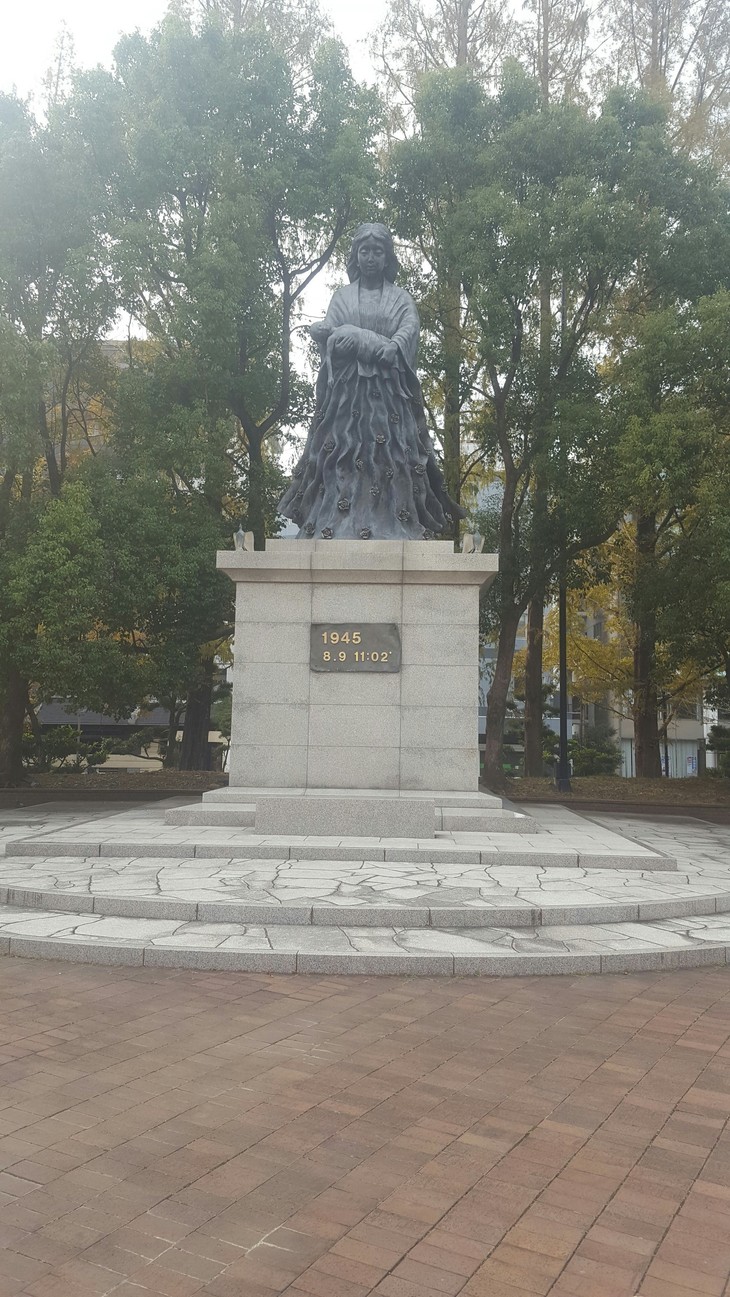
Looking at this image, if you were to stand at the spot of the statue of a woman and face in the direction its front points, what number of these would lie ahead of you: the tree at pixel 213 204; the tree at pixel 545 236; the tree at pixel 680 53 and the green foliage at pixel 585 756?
0

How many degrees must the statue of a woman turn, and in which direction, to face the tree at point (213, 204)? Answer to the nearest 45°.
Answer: approximately 135° to its right

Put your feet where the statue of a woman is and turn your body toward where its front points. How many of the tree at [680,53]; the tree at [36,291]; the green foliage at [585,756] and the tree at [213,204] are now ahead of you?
0

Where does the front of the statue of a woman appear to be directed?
toward the camera

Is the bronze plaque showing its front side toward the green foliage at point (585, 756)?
no

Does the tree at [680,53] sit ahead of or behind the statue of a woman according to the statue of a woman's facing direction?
behind

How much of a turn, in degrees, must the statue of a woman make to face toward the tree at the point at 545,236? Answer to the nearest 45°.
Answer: approximately 135° to its left

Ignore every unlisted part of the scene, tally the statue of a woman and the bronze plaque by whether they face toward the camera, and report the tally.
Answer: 2

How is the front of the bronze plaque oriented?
toward the camera

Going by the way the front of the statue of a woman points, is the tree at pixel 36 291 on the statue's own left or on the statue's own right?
on the statue's own right

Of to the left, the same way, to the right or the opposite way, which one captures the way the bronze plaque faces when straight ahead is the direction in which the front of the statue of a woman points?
the same way

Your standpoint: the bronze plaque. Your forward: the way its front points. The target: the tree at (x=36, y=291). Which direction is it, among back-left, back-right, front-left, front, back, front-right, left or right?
back-right
